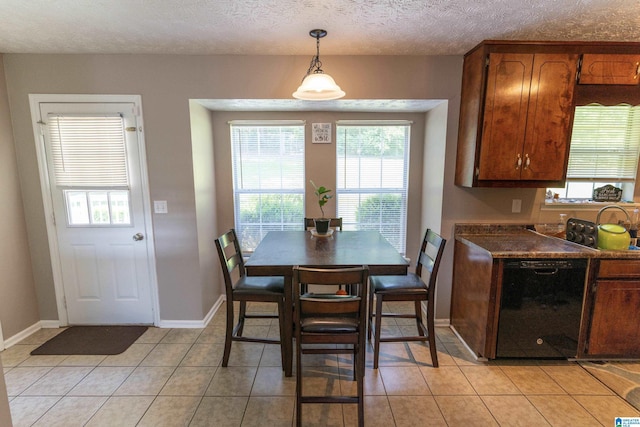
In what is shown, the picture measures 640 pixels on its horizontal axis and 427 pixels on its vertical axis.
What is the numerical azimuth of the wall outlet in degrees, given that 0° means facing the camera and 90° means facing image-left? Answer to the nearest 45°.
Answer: approximately 0°

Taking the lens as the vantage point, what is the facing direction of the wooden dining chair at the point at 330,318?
facing away from the viewer

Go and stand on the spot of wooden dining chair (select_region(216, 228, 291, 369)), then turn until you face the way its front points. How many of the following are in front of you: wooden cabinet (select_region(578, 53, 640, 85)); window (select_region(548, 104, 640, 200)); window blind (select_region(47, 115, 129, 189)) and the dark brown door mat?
2

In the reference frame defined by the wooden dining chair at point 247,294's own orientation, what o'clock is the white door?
The white door is roughly at 7 o'clock from the wooden dining chair.

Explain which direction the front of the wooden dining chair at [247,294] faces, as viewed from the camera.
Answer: facing to the right of the viewer

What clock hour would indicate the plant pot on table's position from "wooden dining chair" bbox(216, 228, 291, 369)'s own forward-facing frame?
The plant pot on table is roughly at 11 o'clock from the wooden dining chair.

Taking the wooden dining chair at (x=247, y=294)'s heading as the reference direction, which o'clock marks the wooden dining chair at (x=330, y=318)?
the wooden dining chair at (x=330, y=318) is roughly at 2 o'clock from the wooden dining chair at (x=247, y=294).

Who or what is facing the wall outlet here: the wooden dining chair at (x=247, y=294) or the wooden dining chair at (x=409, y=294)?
the wooden dining chair at (x=247, y=294)

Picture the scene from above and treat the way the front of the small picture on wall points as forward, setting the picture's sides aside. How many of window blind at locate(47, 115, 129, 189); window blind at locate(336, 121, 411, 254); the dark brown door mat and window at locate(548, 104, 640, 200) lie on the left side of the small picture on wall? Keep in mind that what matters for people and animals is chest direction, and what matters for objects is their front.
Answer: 2

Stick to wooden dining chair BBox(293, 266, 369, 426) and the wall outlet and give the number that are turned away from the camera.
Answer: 1

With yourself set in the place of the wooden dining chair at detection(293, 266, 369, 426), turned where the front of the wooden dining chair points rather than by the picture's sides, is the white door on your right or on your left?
on your left
